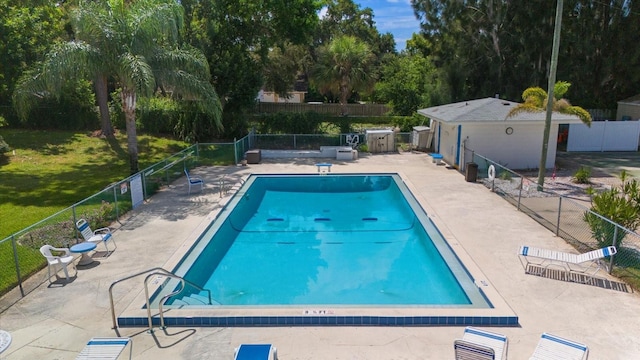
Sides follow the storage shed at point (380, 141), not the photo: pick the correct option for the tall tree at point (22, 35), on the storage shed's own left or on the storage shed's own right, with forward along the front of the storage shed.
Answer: on the storage shed's own right

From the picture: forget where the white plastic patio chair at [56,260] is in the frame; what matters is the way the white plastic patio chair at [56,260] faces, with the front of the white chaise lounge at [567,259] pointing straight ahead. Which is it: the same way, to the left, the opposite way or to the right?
the opposite way

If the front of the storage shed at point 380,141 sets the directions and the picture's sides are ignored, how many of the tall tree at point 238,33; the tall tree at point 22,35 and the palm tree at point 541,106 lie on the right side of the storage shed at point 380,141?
2

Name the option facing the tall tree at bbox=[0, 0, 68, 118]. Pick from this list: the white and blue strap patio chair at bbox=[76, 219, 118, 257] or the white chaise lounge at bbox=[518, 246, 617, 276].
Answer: the white chaise lounge

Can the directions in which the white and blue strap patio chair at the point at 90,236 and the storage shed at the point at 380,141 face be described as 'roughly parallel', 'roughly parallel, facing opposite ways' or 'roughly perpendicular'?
roughly perpendicular

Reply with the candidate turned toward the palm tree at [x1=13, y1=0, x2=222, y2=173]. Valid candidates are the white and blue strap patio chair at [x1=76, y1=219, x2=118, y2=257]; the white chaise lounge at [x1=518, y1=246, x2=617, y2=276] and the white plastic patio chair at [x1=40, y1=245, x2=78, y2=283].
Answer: the white chaise lounge

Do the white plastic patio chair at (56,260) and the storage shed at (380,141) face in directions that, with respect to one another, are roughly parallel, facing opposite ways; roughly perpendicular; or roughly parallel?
roughly perpendicular

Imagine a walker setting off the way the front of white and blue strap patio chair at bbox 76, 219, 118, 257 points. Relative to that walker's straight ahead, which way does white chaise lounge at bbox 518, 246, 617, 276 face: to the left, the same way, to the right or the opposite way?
the opposite way

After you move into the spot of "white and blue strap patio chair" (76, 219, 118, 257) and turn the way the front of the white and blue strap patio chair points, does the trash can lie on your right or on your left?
on your left

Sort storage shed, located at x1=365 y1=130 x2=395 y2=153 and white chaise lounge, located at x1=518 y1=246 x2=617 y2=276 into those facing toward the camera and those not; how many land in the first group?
1

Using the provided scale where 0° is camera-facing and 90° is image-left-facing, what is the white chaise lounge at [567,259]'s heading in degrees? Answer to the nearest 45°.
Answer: approximately 90°

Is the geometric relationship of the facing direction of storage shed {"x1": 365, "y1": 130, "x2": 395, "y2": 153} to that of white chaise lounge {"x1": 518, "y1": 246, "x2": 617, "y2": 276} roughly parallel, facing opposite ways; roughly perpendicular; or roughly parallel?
roughly perpendicular

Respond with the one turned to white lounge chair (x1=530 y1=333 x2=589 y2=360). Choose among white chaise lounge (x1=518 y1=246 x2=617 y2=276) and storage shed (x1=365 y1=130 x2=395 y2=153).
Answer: the storage shed
